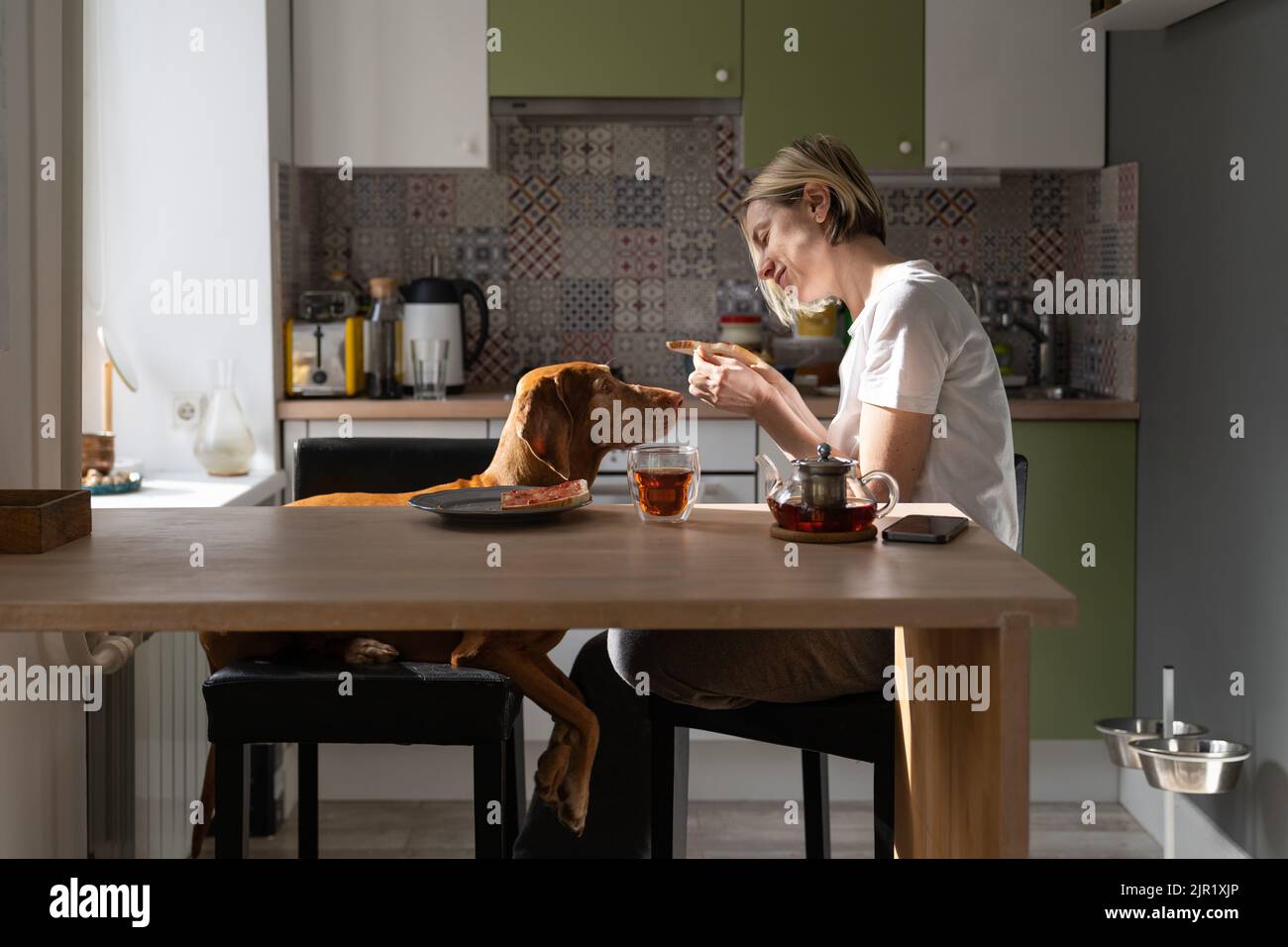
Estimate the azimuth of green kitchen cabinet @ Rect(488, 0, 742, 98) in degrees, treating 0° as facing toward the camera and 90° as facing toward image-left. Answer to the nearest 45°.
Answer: approximately 0°

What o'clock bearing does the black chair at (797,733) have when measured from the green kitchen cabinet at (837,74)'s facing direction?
The black chair is roughly at 12 o'clock from the green kitchen cabinet.

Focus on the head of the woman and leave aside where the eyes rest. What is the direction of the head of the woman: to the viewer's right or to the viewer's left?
to the viewer's left

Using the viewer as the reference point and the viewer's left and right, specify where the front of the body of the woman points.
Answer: facing to the left of the viewer

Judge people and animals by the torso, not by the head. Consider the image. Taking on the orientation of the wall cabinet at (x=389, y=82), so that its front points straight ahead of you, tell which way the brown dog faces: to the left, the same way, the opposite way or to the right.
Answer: to the left

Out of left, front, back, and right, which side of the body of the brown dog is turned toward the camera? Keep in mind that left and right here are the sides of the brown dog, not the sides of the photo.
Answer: right

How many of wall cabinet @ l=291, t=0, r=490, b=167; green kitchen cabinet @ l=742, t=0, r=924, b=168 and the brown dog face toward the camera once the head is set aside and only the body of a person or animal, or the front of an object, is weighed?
2
